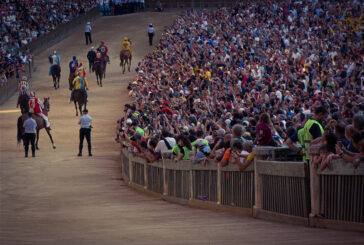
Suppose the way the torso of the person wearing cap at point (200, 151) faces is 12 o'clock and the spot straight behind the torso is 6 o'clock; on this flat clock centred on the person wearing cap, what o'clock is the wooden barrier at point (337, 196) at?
The wooden barrier is roughly at 8 o'clock from the person wearing cap.

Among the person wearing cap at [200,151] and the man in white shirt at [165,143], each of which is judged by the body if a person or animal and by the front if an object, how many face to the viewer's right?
0

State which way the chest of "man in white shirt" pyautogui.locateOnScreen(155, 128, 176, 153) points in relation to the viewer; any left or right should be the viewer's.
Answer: facing away from the viewer and to the left of the viewer

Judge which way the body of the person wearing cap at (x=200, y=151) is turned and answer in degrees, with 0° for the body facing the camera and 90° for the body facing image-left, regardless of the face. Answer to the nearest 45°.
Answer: approximately 90°

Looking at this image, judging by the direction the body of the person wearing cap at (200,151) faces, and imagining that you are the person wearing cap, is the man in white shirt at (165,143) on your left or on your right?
on your right
